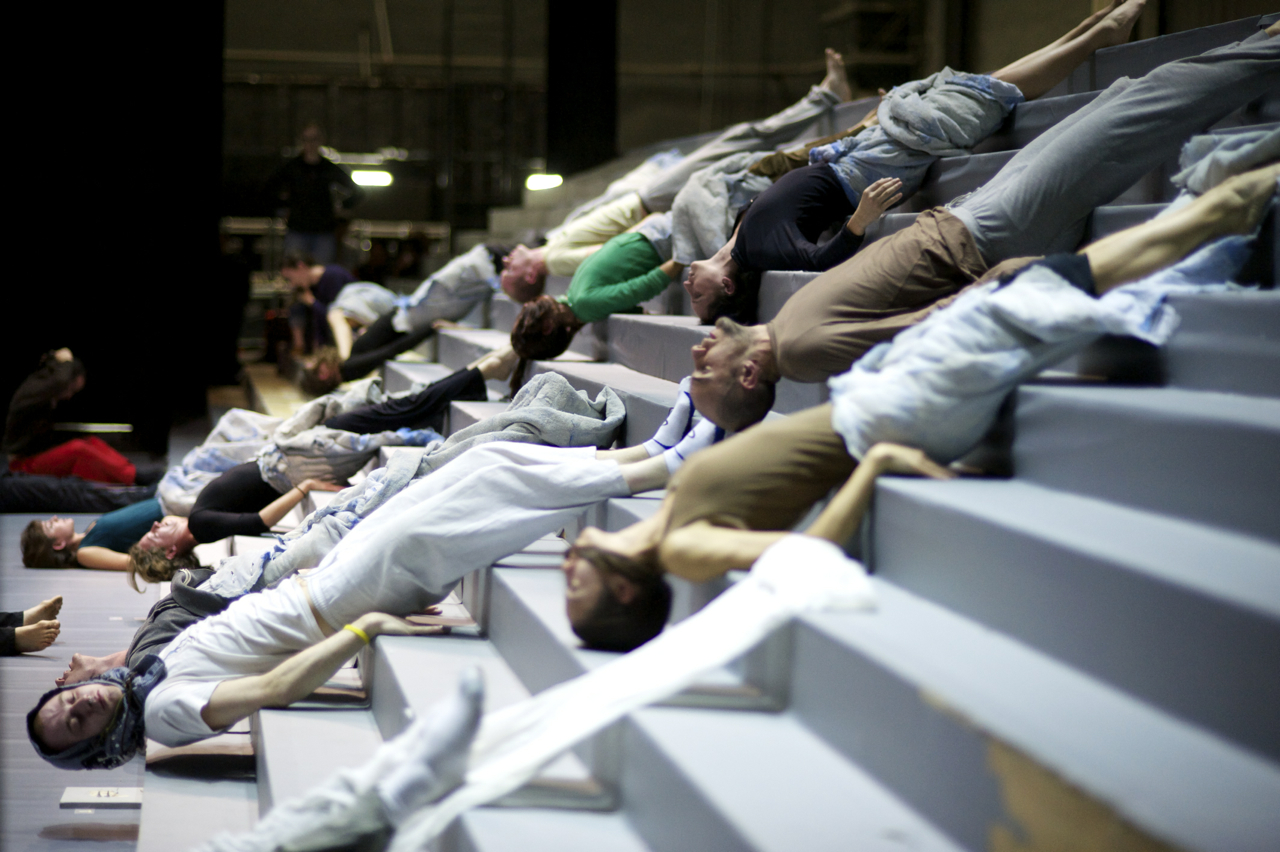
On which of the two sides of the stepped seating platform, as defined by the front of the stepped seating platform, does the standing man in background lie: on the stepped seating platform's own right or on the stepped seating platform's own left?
on the stepped seating platform's own right

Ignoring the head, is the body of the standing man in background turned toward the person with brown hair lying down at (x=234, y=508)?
yes

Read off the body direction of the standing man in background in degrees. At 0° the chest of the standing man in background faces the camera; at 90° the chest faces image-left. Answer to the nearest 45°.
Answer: approximately 0°

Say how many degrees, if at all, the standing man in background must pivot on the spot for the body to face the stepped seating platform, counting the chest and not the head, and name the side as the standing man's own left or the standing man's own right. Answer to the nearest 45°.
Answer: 0° — they already face it

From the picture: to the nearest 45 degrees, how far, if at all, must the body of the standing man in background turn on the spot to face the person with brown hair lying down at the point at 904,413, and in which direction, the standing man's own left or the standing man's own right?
0° — they already face them
